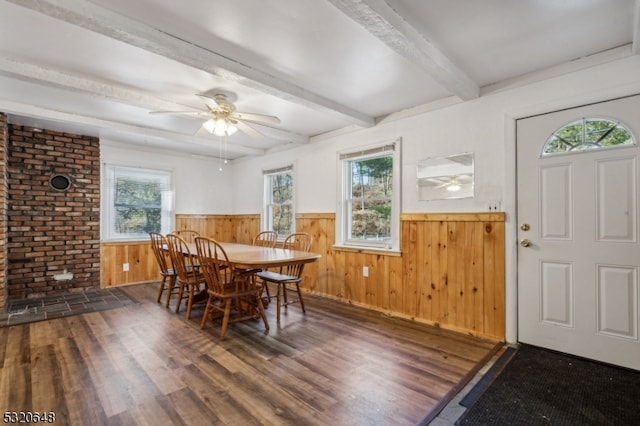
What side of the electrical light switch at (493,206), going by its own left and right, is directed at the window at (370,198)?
right

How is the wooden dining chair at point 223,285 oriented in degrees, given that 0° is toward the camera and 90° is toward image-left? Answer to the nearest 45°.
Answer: approximately 225°

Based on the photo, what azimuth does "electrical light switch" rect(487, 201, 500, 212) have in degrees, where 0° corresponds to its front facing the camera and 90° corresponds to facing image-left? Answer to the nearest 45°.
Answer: approximately 0°

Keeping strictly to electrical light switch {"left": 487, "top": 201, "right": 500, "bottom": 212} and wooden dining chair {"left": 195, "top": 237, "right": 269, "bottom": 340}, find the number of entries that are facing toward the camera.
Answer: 1

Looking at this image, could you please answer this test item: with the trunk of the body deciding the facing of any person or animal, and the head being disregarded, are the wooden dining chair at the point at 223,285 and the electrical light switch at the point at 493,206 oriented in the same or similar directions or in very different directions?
very different directions

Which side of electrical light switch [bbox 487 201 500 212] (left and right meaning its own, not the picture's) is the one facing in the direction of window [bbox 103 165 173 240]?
right

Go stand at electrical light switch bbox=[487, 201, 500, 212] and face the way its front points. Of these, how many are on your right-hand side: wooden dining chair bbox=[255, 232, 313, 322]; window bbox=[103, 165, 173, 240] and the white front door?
2
